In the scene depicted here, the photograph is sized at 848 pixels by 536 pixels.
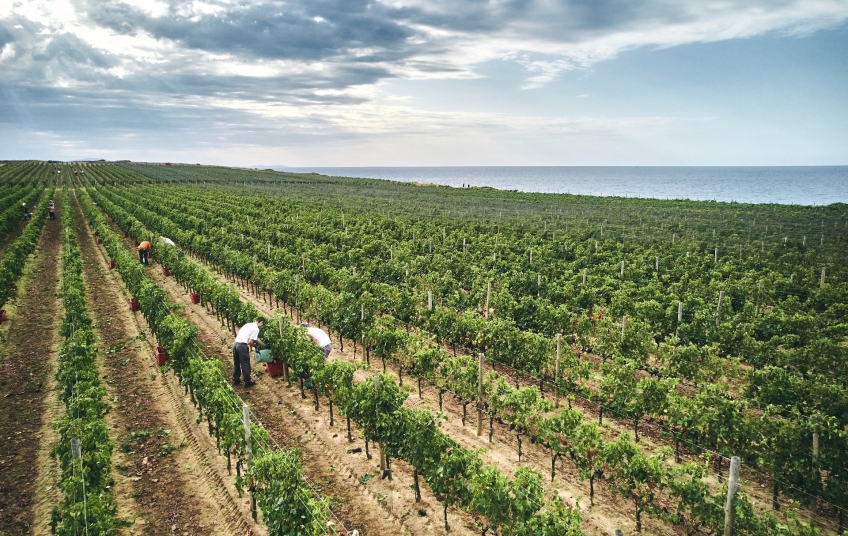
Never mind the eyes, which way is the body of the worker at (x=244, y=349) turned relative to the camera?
to the viewer's right

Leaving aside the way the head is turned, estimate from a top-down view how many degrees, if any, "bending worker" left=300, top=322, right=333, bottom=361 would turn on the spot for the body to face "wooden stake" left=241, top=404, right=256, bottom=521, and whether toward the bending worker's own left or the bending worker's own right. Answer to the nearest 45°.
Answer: approximately 90° to the bending worker's own left

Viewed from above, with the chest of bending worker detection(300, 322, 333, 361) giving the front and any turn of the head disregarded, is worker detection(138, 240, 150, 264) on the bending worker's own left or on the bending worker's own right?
on the bending worker's own right

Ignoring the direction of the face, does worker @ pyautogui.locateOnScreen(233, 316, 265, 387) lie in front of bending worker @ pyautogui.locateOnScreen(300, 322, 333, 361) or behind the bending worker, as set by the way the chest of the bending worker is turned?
in front

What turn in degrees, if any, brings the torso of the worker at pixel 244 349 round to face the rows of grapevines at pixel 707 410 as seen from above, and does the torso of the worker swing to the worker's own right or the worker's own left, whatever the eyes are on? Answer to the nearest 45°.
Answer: approximately 45° to the worker's own right

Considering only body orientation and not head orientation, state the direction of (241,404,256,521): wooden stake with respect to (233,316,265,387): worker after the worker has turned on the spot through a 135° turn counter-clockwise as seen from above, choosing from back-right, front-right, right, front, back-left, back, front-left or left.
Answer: back-left

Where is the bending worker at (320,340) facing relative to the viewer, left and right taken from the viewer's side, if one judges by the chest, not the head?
facing to the left of the viewer

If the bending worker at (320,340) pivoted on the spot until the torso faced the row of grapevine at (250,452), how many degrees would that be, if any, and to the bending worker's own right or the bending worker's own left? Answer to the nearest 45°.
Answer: approximately 90° to the bending worker's own left

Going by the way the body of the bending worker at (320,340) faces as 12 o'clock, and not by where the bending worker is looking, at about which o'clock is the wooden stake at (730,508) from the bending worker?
The wooden stake is roughly at 8 o'clock from the bending worker.

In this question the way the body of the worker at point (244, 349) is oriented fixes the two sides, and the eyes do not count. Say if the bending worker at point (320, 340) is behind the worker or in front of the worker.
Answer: in front

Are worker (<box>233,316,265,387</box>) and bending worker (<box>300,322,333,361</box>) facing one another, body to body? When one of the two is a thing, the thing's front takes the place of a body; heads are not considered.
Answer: yes

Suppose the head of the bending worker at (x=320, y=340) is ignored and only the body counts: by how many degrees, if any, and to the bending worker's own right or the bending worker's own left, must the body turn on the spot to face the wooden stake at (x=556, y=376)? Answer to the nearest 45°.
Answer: approximately 135° to the bending worker's own left

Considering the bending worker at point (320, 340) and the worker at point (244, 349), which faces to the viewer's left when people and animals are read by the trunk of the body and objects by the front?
the bending worker

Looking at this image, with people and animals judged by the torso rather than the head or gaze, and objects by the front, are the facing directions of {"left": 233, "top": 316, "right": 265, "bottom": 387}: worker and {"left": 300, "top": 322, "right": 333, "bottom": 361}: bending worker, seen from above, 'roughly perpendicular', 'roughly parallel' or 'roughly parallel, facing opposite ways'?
roughly parallel, facing opposite ways

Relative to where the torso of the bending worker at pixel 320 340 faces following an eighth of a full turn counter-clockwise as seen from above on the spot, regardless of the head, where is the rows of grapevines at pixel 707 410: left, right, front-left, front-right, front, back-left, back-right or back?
left
